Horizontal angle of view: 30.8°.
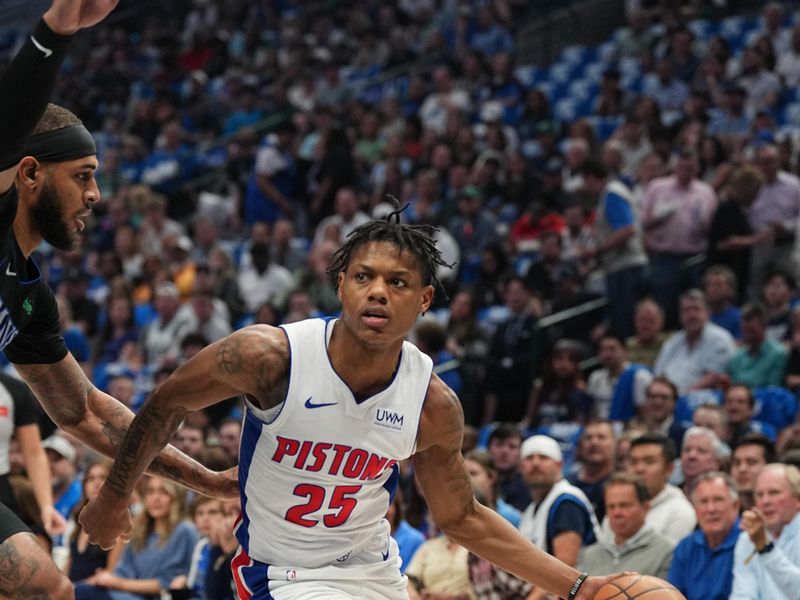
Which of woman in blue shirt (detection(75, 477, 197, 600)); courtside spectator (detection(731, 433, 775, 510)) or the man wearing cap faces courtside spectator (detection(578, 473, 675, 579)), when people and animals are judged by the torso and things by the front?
courtside spectator (detection(731, 433, 775, 510))

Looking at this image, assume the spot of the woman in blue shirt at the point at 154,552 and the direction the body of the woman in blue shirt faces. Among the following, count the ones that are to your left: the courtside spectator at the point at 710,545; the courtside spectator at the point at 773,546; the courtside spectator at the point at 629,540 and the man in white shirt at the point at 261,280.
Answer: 3

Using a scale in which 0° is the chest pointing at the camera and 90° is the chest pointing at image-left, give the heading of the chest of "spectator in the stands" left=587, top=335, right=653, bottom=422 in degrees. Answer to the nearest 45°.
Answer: approximately 45°

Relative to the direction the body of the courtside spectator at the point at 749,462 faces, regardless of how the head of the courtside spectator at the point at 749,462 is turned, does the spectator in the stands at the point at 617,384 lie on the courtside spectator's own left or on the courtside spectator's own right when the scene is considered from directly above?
on the courtside spectator's own right

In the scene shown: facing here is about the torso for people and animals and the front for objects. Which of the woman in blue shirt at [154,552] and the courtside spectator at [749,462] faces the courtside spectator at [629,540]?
the courtside spectator at [749,462]

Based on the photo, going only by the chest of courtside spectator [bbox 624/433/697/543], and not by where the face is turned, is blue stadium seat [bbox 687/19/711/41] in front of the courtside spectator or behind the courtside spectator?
behind

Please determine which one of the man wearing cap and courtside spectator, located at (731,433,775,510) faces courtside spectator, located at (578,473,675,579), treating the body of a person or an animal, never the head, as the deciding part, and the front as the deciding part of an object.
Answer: courtside spectator, located at (731,433,775,510)

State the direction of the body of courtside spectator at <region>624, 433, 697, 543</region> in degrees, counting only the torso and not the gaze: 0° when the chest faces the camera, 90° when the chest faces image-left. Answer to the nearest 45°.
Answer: approximately 45°
